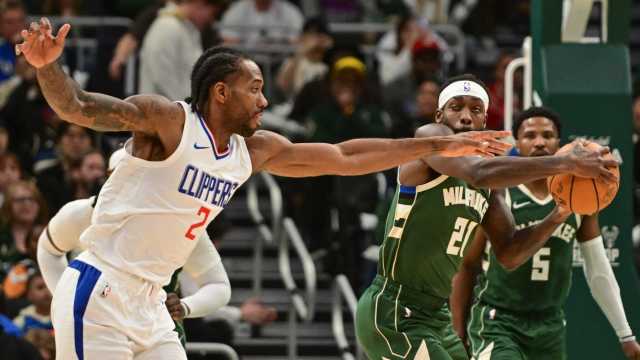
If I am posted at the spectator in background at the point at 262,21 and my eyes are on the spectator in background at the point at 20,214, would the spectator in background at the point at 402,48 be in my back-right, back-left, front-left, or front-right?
back-left

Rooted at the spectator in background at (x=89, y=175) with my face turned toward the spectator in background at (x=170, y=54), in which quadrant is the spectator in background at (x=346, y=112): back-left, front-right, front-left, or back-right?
front-right

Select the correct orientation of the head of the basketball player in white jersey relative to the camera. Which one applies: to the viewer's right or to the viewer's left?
to the viewer's right

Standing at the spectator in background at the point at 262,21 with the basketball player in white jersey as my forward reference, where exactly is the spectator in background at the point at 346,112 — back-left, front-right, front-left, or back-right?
front-left

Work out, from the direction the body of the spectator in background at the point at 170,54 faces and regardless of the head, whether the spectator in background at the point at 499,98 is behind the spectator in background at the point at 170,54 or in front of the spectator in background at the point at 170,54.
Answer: in front

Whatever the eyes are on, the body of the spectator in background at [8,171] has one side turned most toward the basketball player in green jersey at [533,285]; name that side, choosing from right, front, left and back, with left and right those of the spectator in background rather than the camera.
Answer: front

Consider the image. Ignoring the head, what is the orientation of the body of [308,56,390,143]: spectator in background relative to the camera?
toward the camera
